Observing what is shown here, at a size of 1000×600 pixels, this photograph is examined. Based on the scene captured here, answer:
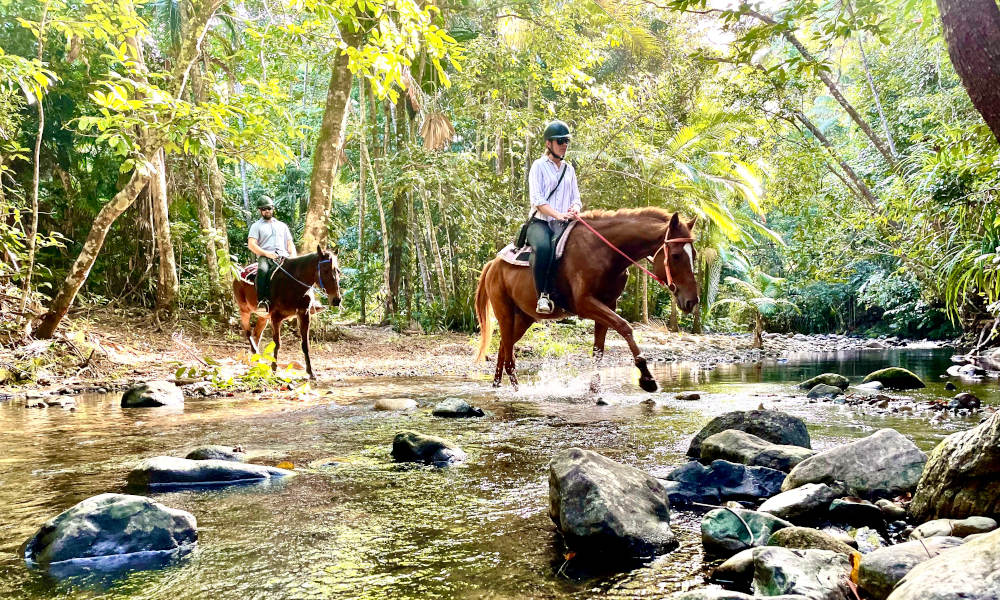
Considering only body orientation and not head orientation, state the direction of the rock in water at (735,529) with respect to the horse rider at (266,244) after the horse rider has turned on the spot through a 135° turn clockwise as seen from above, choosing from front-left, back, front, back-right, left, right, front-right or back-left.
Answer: left

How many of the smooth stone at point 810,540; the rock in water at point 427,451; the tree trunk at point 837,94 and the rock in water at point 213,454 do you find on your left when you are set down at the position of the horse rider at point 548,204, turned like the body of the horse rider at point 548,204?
1

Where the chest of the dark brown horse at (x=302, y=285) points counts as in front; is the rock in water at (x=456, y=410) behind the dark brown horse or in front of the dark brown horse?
in front

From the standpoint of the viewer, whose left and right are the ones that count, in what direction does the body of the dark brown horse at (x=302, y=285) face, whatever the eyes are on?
facing the viewer and to the right of the viewer

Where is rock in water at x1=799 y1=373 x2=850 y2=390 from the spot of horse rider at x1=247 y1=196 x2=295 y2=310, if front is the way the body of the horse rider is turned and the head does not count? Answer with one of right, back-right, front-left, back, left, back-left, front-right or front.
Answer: front

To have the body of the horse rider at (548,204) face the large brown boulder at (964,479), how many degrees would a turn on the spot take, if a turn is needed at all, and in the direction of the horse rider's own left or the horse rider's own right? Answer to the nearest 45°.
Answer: approximately 45° to the horse rider's own right

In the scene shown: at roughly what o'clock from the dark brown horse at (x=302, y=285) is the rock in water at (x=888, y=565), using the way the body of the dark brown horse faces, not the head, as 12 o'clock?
The rock in water is roughly at 1 o'clock from the dark brown horse.

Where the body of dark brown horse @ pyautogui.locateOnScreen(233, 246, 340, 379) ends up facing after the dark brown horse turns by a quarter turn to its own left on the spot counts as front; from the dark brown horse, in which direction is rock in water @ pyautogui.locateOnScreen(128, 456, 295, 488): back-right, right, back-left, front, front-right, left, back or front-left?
back-right

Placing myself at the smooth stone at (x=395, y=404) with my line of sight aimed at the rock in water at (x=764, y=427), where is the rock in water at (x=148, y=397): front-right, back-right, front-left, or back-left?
back-right

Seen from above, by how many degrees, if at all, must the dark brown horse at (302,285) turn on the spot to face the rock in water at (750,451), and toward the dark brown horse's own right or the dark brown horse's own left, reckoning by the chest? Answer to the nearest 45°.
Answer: approximately 45° to the dark brown horse's own right

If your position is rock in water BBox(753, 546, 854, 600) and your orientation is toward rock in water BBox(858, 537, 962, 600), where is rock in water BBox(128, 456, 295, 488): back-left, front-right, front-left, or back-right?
back-left
